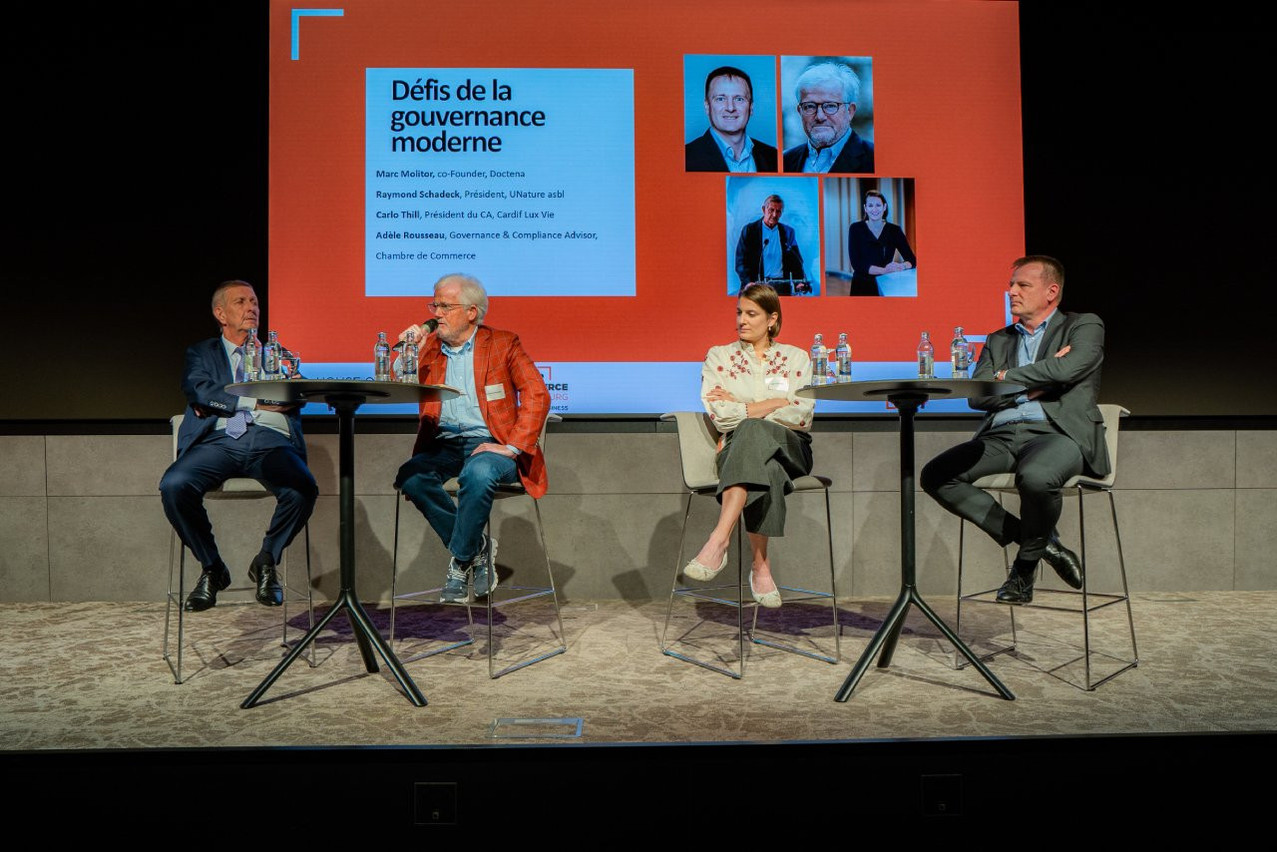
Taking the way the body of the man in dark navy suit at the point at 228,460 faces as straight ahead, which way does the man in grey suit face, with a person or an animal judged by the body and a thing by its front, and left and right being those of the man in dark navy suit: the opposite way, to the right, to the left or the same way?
to the right

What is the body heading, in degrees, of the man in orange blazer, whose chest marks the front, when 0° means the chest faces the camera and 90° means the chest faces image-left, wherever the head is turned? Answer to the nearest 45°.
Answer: approximately 45°
